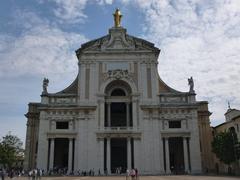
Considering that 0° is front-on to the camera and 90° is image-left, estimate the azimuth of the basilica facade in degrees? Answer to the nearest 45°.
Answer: approximately 0°

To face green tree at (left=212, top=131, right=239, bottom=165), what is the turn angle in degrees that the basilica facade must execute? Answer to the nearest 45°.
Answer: approximately 90° to its left
